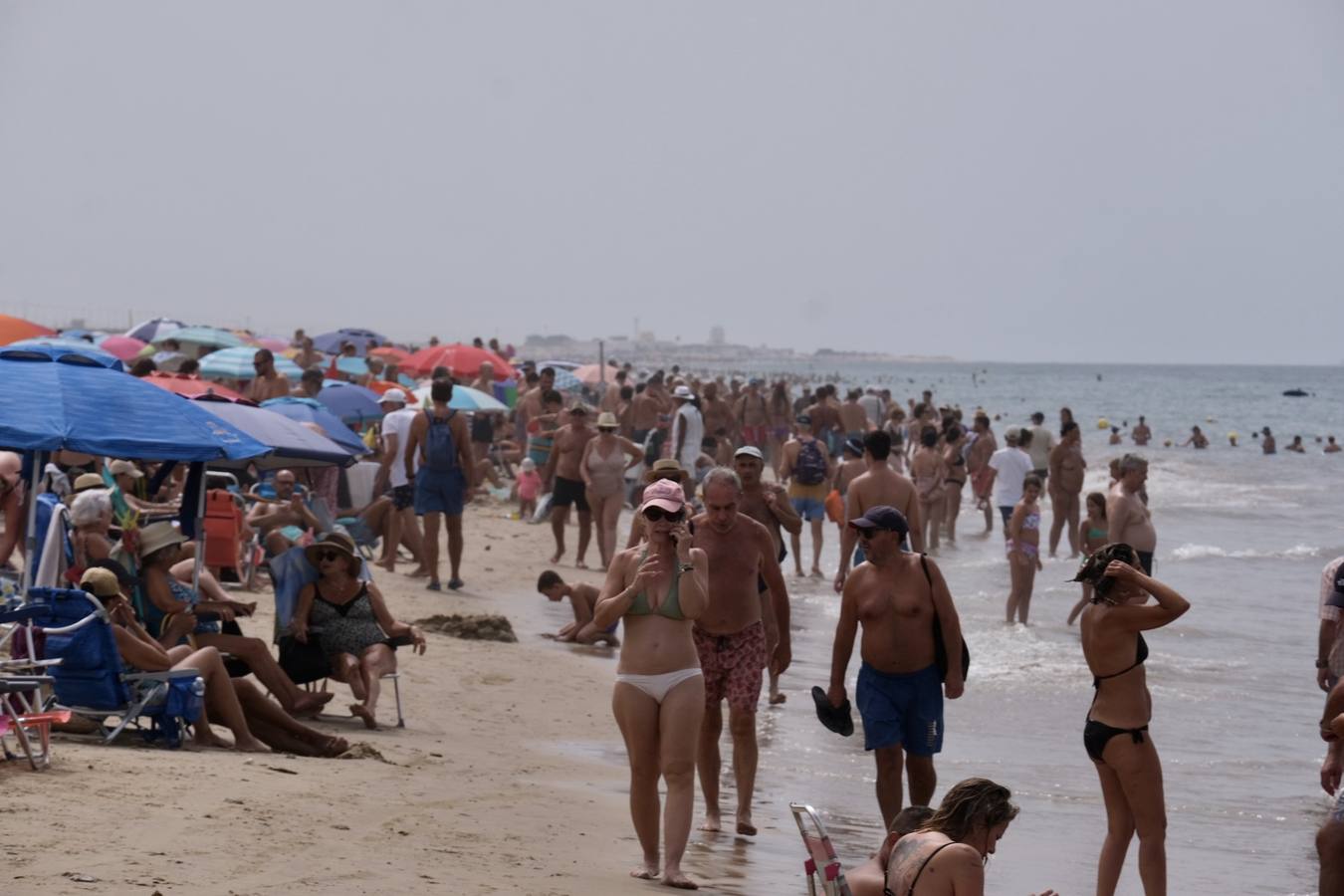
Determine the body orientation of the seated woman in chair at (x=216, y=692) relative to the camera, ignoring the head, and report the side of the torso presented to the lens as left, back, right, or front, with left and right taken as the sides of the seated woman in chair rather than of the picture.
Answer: right

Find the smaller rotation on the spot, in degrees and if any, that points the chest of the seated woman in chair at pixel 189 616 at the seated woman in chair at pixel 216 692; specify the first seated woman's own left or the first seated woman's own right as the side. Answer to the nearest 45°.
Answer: approximately 90° to the first seated woman's own right

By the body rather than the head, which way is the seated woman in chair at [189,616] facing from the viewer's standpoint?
to the viewer's right

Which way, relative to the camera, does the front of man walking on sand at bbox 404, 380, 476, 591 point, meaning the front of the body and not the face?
away from the camera

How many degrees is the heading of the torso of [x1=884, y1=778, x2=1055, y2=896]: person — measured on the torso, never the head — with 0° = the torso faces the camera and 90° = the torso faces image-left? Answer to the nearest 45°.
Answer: approximately 225°

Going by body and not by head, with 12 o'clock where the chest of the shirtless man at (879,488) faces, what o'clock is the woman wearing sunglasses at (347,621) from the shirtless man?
The woman wearing sunglasses is roughly at 8 o'clock from the shirtless man.

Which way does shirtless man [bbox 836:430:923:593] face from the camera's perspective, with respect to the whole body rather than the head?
away from the camera
